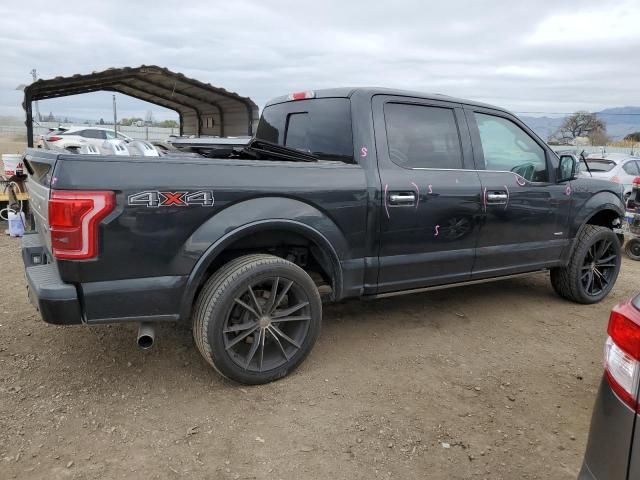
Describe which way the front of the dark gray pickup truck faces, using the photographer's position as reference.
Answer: facing away from the viewer and to the right of the viewer

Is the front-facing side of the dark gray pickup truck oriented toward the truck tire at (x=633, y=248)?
yes

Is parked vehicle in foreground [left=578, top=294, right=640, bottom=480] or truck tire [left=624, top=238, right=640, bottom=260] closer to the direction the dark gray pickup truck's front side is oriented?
the truck tire

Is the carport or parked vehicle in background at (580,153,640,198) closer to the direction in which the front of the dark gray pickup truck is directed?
the parked vehicle in background
